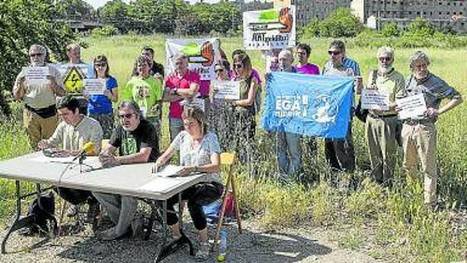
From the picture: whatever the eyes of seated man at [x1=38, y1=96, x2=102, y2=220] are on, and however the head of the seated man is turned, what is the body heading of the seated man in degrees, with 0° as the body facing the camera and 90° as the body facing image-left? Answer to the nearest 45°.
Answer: approximately 45°

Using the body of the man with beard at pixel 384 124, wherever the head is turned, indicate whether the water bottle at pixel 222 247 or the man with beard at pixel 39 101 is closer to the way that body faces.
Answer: the water bottle

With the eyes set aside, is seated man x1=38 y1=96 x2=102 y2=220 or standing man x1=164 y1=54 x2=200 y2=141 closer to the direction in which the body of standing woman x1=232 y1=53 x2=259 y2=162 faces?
the seated man

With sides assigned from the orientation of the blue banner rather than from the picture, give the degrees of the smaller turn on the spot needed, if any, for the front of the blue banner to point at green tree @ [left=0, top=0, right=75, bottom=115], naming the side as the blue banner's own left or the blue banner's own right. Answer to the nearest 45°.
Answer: approximately 135° to the blue banner's own right

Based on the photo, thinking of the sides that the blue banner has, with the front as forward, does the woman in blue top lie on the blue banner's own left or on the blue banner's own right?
on the blue banner's own right

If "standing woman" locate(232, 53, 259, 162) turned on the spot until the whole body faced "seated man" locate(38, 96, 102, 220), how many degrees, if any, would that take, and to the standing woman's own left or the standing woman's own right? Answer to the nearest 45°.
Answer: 0° — they already face them

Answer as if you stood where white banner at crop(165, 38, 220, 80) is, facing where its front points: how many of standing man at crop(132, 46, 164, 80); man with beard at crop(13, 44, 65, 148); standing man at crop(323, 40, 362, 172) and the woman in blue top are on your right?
3

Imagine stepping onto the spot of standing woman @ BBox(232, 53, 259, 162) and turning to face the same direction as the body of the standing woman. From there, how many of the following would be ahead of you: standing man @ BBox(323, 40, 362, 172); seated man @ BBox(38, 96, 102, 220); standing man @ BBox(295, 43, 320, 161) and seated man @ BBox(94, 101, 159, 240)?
2

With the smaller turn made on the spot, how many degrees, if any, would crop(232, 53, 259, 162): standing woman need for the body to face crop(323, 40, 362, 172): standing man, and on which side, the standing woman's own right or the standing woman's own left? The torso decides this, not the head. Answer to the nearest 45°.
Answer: approximately 135° to the standing woman's own left
